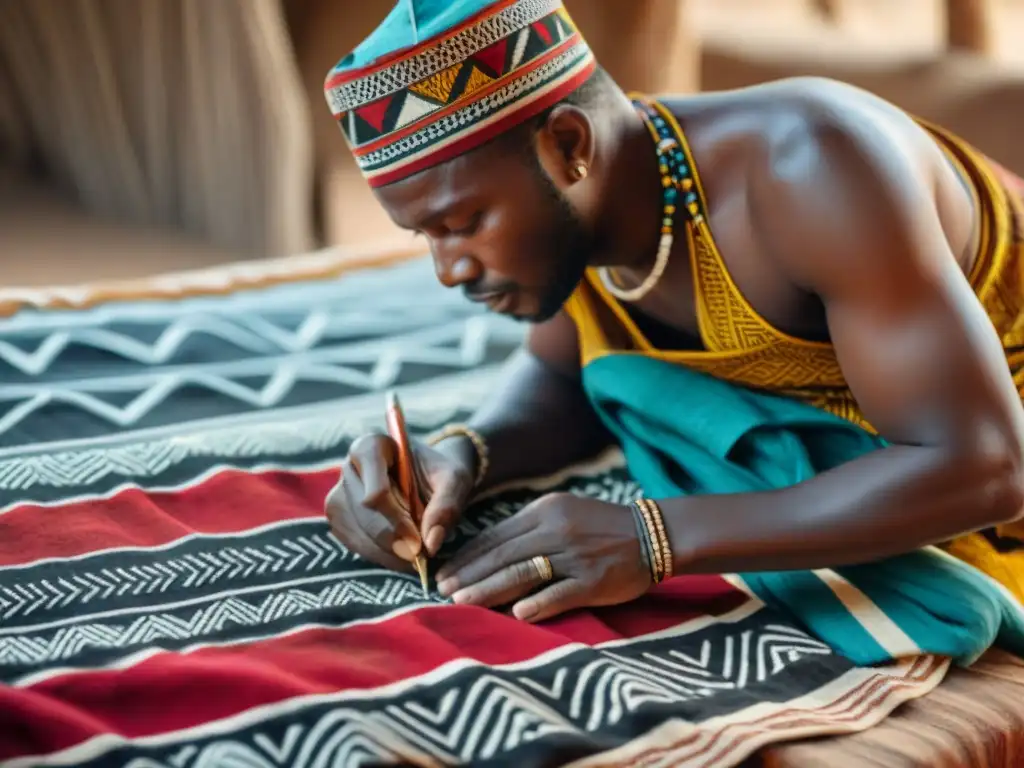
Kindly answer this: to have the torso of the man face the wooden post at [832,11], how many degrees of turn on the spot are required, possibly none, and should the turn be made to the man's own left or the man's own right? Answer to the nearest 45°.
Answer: approximately 135° to the man's own right

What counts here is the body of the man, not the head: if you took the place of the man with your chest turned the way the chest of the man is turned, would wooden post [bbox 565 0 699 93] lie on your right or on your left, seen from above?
on your right

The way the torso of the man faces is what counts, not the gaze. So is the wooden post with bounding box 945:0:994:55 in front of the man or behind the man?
behind

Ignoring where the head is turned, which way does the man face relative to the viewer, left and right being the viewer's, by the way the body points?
facing the viewer and to the left of the viewer
